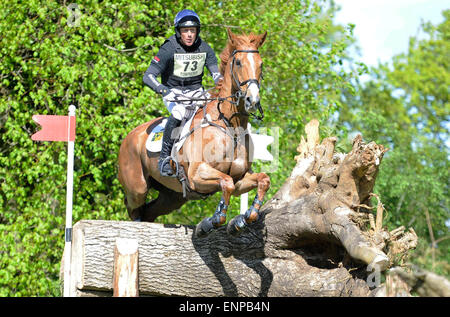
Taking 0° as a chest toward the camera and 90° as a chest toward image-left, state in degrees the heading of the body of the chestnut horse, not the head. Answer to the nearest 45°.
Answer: approximately 315°

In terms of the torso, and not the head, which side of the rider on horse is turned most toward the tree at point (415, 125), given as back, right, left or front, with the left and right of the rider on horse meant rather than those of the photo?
left

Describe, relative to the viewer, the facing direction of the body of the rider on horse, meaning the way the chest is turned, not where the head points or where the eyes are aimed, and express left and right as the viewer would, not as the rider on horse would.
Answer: facing the viewer and to the right of the viewer

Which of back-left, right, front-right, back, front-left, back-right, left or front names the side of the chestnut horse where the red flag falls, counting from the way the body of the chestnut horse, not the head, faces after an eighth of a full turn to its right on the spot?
back-right
